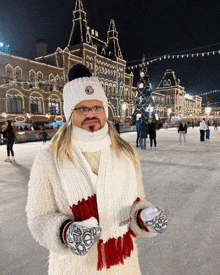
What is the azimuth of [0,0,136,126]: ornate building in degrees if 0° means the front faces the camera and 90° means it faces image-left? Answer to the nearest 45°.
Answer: approximately 315°

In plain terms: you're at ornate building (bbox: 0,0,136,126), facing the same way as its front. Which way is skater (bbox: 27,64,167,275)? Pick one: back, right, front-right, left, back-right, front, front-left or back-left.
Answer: front-right
